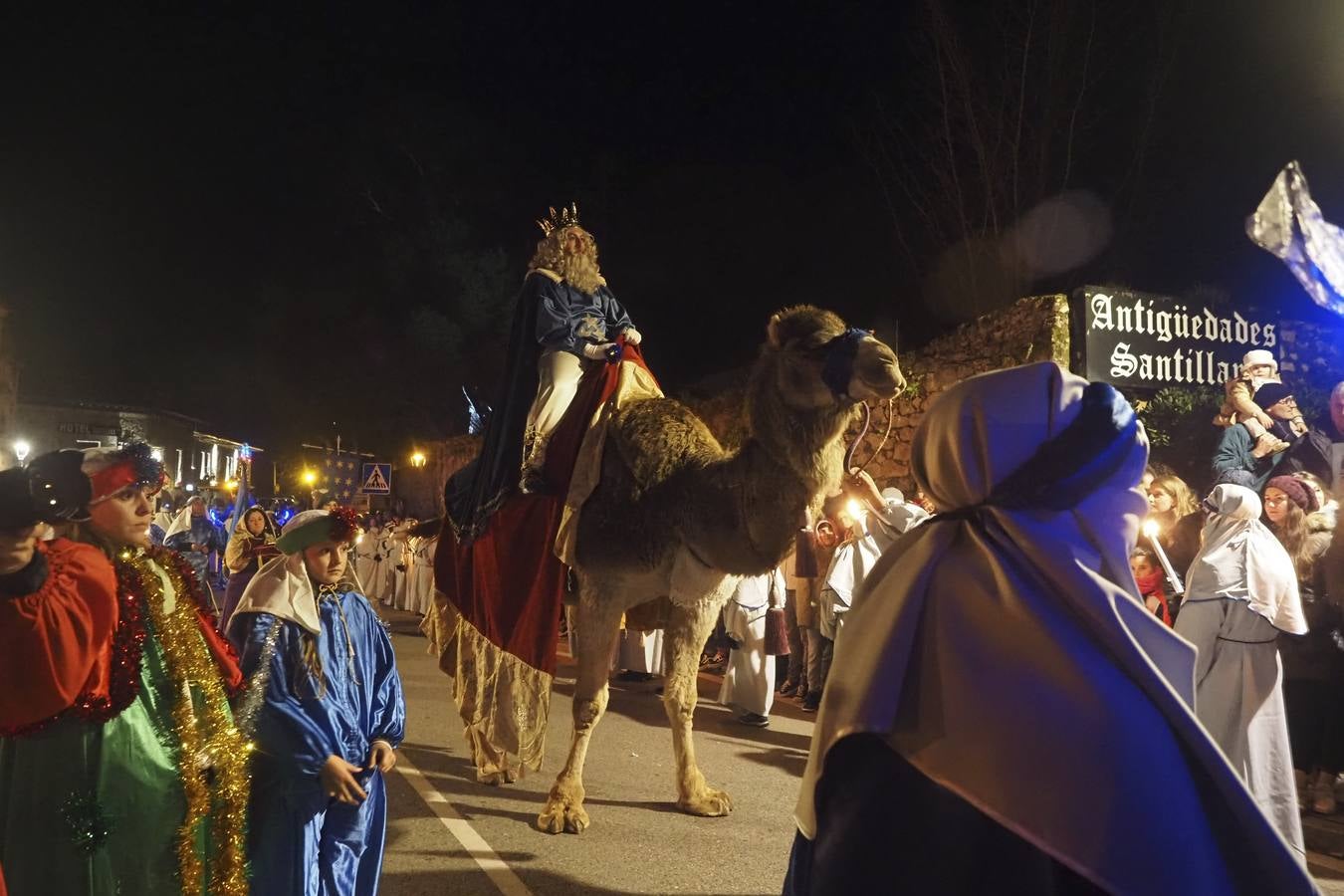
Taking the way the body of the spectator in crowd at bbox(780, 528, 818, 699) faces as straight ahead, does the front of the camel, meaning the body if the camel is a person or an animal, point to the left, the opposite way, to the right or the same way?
to the left

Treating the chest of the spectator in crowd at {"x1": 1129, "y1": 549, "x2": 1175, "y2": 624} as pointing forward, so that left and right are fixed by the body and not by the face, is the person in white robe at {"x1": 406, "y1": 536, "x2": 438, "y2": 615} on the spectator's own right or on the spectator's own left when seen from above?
on the spectator's own right

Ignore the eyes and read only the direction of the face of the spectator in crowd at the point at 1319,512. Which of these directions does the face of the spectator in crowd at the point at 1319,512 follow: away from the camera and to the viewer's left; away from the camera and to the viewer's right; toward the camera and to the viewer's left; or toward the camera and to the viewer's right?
toward the camera and to the viewer's left

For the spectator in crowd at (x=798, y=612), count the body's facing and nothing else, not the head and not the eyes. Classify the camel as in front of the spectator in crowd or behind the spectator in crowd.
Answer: in front

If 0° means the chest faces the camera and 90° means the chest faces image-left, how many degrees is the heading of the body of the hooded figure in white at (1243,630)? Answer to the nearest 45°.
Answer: approximately 135°

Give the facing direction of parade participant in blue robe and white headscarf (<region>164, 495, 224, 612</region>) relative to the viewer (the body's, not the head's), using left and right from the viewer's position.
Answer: facing the viewer and to the right of the viewer

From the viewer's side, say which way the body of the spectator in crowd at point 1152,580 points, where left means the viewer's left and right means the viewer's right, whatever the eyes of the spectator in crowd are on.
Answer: facing the viewer and to the left of the viewer

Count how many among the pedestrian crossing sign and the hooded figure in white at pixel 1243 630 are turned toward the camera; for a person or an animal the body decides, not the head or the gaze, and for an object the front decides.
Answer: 1

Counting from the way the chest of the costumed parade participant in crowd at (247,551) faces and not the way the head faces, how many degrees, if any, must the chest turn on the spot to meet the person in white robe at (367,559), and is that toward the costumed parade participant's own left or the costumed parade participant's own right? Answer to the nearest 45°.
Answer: approximately 135° to the costumed parade participant's own left

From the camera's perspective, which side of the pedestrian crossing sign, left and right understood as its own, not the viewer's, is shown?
front
